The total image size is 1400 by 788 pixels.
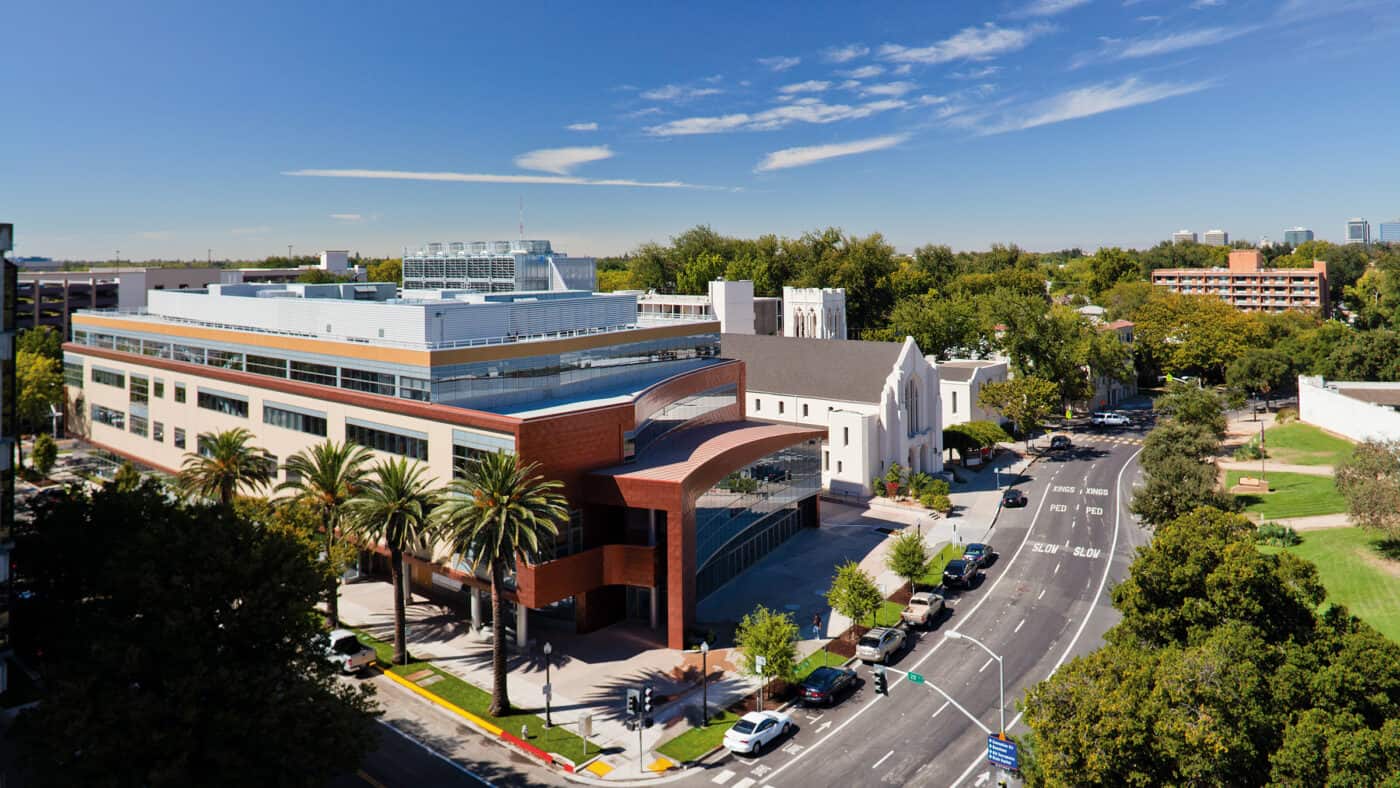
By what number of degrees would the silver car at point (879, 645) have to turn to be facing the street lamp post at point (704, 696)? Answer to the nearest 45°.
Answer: approximately 180°

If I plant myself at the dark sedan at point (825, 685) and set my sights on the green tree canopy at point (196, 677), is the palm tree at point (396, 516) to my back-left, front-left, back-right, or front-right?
front-right

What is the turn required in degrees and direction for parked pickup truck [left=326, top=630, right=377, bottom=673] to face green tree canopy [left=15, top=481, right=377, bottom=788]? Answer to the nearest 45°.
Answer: approximately 135° to its left

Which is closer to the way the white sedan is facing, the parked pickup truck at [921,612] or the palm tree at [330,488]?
the parked pickup truck

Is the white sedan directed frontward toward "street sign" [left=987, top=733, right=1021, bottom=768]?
no

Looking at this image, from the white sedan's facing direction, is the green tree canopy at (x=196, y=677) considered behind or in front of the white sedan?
behind

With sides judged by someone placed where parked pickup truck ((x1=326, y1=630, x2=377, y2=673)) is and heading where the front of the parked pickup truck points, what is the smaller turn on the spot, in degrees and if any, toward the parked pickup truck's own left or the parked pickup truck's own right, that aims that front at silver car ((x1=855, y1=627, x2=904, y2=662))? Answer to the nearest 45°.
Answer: approximately 135° to the parked pickup truck's own right

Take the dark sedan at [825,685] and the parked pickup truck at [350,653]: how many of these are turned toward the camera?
0

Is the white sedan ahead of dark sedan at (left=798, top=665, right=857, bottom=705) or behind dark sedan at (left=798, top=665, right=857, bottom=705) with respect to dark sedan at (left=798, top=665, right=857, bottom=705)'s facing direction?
behind

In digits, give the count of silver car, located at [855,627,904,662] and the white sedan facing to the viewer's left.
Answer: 0

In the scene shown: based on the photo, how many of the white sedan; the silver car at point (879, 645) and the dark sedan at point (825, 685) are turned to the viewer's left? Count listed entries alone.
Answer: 0

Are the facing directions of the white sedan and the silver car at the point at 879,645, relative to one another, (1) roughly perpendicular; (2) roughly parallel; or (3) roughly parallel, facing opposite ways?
roughly parallel

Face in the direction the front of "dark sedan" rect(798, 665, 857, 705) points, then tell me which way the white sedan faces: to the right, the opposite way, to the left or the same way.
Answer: the same way

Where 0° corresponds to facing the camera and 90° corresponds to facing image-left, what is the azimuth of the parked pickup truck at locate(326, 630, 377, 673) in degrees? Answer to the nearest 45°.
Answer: approximately 135°

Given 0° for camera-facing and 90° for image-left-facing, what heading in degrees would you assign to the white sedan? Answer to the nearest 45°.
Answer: approximately 225°

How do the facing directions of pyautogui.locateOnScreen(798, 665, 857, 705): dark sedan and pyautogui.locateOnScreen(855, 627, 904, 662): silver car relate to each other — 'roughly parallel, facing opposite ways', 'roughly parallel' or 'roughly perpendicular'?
roughly parallel

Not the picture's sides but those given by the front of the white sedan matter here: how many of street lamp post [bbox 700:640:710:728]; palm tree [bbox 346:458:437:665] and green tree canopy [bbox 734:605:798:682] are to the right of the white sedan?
0
